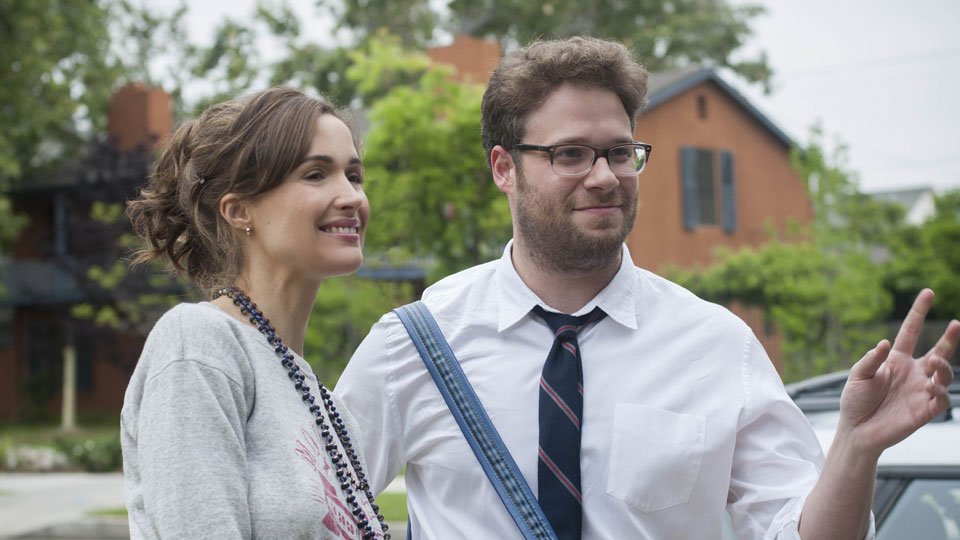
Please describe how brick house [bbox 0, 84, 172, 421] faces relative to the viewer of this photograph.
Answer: facing the viewer

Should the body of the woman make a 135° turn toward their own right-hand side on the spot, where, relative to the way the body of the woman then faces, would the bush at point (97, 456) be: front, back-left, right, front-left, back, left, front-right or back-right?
right

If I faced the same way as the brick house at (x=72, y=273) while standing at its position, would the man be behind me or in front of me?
in front

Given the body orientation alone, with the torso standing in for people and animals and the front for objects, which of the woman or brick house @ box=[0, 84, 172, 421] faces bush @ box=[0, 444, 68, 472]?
the brick house

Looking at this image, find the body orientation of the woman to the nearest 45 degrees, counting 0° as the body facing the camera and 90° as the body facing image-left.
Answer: approximately 315°

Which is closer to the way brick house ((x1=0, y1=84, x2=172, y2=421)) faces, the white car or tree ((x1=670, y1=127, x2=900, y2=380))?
the white car

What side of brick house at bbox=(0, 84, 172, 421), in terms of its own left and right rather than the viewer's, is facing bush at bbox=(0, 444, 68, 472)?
front

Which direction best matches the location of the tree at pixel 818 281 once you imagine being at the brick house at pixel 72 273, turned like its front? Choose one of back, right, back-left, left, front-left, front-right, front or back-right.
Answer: front-left

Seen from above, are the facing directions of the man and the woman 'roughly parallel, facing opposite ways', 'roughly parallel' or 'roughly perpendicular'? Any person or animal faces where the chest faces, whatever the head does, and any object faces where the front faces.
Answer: roughly perpendicular

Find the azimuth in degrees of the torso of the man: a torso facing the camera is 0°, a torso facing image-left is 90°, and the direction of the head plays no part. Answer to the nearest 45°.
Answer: approximately 0°

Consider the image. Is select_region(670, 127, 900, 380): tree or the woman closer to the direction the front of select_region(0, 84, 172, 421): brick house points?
the woman

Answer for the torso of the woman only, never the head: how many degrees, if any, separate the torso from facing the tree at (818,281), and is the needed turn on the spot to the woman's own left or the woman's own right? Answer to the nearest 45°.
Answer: approximately 90° to the woman's own left

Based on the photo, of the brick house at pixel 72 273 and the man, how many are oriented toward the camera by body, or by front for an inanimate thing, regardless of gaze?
2

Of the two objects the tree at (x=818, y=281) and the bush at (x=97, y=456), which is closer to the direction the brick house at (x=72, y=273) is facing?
the bush
